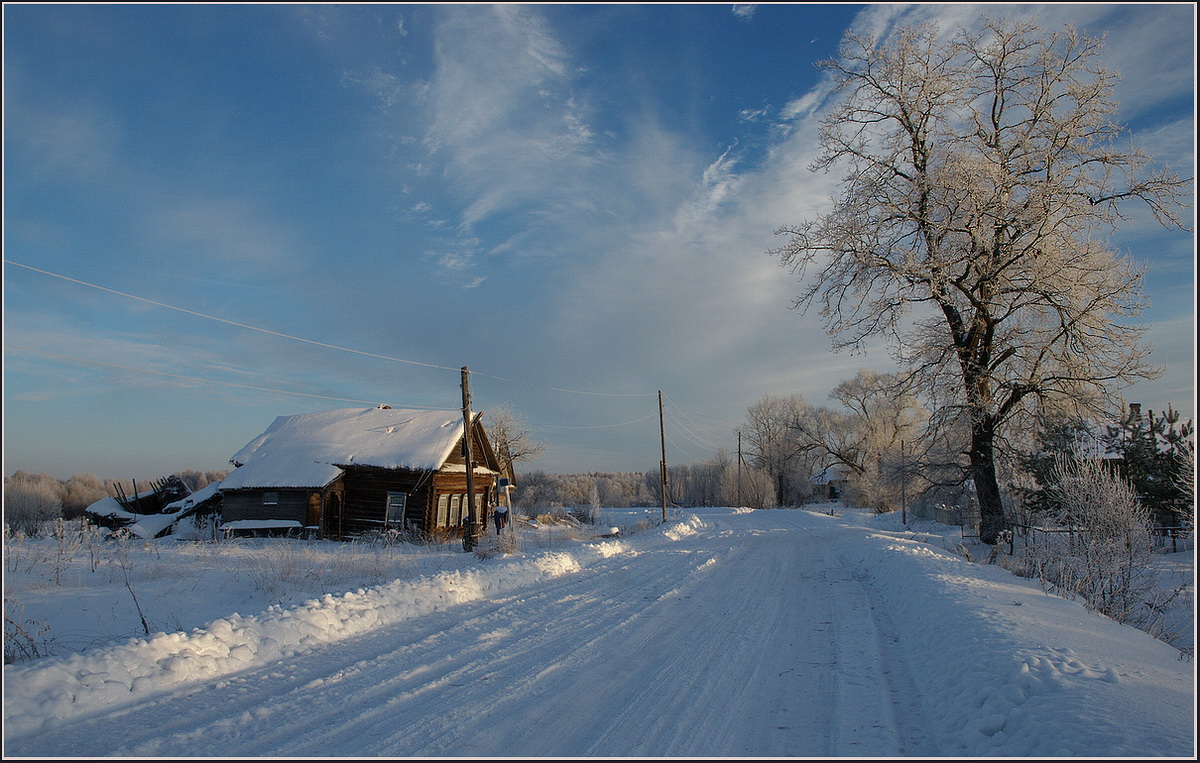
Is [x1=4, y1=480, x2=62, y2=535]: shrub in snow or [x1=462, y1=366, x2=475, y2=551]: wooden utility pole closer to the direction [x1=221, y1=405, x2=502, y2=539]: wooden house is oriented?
the wooden utility pole

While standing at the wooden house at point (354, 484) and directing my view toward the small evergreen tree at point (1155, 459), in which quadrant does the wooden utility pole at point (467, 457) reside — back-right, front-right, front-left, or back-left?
front-right

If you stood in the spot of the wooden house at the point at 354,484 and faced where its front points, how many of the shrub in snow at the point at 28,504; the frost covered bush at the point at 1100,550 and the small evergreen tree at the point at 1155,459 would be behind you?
1

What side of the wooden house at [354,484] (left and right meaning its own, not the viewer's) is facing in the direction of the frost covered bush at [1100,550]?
front

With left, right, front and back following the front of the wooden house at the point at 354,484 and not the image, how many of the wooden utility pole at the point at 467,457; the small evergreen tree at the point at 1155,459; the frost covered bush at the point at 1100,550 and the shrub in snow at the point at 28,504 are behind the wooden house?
1

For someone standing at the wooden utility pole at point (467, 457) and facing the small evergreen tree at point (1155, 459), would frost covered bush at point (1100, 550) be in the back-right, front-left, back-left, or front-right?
front-right

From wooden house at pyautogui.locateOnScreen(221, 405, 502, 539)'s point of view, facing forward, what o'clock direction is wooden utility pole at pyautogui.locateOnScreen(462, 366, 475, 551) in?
The wooden utility pole is roughly at 1 o'clock from the wooden house.

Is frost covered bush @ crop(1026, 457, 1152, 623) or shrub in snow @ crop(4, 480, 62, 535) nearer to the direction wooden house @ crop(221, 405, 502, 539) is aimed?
the frost covered bush

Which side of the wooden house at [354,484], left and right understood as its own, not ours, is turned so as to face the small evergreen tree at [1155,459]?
front

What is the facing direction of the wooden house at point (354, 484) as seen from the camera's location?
facing the viewer and to the right of the viewer

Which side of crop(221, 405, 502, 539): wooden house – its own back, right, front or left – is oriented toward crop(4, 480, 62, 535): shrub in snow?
back
